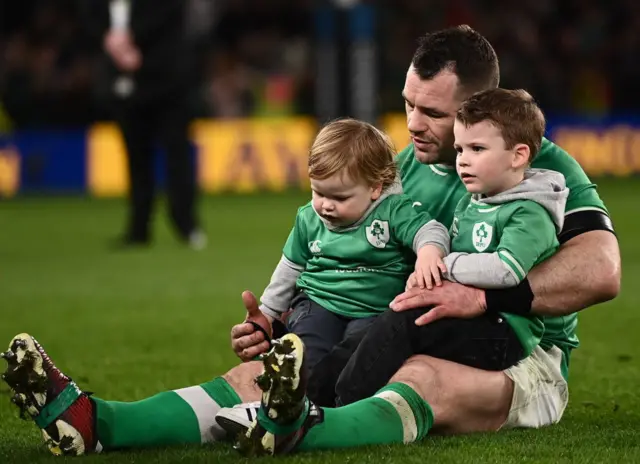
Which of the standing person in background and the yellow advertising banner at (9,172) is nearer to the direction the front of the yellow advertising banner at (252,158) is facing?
the standing person in background

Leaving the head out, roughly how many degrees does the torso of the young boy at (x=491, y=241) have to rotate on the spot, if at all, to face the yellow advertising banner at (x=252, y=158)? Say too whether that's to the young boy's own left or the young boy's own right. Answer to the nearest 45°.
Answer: approximately 135° to the young boy's own right

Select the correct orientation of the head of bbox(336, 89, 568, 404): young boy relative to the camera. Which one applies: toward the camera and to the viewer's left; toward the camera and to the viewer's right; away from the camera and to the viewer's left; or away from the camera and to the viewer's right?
toward the camera and to the viewer's left

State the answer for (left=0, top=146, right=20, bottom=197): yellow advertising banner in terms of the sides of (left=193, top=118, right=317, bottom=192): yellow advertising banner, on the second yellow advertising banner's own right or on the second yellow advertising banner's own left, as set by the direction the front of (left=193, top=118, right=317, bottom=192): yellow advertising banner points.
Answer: on the second yellow advertising banner's own right

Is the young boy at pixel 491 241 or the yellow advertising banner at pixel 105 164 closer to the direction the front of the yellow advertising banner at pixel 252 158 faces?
the young boy

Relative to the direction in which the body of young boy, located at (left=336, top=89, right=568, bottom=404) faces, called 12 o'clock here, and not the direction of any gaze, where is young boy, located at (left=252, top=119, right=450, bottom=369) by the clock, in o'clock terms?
young boy, located at (left=252, top=119, right=450, bottom=369) is roughly at 2 o'clock from young boy, located at (left=336, top=89, right=568, bottom=404).

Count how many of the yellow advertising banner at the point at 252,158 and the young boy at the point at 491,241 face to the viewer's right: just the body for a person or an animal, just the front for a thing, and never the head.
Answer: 0

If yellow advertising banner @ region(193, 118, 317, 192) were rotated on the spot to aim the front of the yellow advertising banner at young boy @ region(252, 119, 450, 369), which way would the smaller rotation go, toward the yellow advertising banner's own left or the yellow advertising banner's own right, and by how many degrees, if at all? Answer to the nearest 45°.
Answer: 0° — it already faces them

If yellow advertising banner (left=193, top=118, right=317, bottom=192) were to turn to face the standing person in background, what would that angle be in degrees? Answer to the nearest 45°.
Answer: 0° — it already faces them

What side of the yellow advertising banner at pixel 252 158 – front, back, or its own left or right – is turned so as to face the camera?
front
